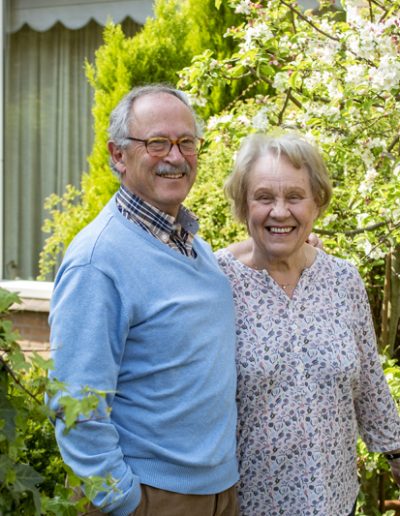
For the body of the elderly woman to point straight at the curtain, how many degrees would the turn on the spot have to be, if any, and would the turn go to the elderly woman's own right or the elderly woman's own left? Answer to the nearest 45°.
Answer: approximately 135° to the elderly woman's own right

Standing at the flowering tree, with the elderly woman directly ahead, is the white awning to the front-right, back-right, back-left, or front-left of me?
back-right

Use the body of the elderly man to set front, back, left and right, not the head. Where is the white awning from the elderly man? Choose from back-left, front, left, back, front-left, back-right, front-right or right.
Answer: back-left

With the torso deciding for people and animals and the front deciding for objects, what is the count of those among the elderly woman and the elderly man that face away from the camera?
0

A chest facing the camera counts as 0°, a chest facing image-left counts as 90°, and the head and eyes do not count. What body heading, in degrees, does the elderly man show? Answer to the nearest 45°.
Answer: approximately 315°

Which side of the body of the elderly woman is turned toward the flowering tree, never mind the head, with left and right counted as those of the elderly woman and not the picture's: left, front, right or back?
back

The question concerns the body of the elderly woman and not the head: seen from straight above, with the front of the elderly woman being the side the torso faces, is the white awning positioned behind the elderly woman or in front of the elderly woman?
behind

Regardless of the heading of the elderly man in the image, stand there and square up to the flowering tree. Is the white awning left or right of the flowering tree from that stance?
left

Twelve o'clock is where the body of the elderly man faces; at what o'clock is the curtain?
The curtain is roughly at 7 o'clock from the elderly man.

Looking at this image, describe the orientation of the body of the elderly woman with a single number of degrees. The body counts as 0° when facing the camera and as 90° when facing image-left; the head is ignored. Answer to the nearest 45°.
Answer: approximately 0°

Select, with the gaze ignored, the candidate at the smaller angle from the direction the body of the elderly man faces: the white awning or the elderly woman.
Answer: the elderly woman

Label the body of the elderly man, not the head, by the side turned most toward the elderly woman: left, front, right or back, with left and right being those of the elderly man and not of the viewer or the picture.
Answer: left
